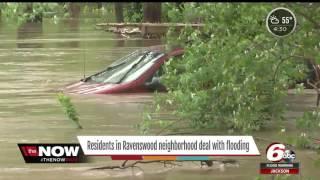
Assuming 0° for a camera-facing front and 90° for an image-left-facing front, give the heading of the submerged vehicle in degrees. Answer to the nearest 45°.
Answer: approximately 45°

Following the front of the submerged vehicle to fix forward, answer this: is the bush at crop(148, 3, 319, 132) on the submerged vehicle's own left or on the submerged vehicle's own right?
on the submerged vehicle's own left
